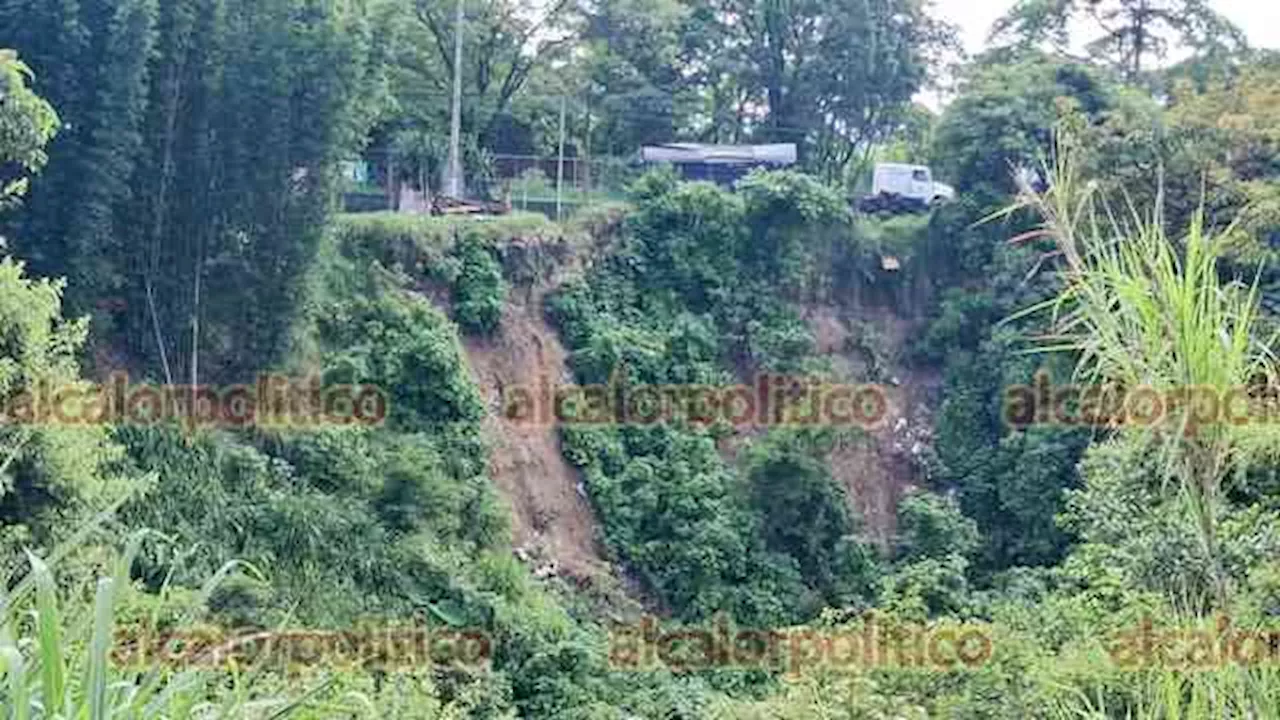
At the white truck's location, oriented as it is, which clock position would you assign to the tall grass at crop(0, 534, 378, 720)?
The tall grass is roughly at 3 o'clock from the white truck.

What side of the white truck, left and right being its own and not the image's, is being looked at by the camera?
right

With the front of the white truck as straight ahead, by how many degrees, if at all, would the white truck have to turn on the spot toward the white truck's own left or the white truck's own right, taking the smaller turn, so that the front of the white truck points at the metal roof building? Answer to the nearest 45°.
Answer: approximately 180°

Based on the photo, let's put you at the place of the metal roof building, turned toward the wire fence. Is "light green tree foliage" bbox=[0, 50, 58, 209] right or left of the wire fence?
left

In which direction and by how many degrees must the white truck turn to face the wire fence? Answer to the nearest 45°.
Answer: approximately 135° to its right

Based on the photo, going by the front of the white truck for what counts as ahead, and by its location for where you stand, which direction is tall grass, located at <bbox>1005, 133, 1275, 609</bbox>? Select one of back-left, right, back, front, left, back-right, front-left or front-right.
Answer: right

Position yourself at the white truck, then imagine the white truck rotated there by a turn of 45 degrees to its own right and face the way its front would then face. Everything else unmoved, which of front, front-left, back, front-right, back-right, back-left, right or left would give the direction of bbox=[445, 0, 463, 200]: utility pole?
right
